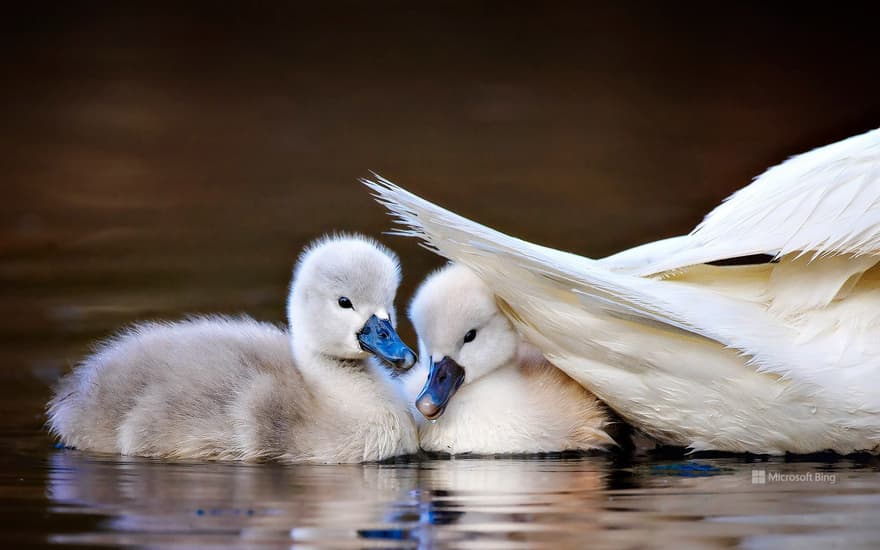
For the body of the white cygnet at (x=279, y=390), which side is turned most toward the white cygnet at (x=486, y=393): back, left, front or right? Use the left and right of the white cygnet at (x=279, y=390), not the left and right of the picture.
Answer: front

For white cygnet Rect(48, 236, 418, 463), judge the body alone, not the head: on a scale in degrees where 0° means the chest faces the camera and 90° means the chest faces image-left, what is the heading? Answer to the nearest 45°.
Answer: approximately 270°
